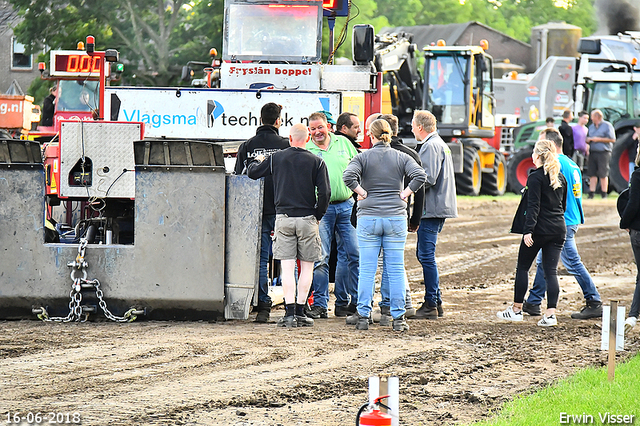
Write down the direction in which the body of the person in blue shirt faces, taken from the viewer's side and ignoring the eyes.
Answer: to the viewer's left

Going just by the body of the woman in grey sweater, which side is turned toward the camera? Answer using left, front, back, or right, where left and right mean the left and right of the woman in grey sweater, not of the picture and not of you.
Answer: back

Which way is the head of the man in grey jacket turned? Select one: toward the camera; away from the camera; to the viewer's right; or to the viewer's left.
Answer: to the viewer's left

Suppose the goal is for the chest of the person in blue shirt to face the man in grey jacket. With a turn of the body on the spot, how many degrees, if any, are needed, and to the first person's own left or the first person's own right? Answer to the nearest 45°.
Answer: approximately 45° to the first person's own left

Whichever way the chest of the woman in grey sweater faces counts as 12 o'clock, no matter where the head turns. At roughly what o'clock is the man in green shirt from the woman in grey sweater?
The man in green shirt is roughly at 11 o'clock from the woman in grey sweater.

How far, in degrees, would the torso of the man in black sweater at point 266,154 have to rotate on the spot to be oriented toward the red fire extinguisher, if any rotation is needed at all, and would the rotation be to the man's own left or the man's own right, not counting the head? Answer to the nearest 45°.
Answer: approximately 135° to the man's own right

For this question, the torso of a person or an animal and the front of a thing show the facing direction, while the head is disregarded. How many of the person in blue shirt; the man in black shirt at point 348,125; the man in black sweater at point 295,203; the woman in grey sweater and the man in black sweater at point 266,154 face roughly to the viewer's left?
1

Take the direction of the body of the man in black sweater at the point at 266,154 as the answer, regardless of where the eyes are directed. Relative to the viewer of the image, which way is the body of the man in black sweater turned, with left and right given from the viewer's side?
facing away from the viewer and to the right of the viewer

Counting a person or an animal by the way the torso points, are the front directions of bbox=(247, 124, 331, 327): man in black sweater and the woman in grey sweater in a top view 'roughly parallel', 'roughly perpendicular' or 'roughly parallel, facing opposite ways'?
roughly parallel

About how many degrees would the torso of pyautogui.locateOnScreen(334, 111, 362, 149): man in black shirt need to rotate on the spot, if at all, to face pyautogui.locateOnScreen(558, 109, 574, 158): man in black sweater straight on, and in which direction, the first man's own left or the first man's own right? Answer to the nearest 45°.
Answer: approximately 90° to the first man's own left

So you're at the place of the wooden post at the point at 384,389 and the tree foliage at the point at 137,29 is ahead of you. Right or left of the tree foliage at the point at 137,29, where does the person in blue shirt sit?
right

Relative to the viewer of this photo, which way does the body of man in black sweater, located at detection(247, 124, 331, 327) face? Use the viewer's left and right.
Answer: facing away from the viewer
